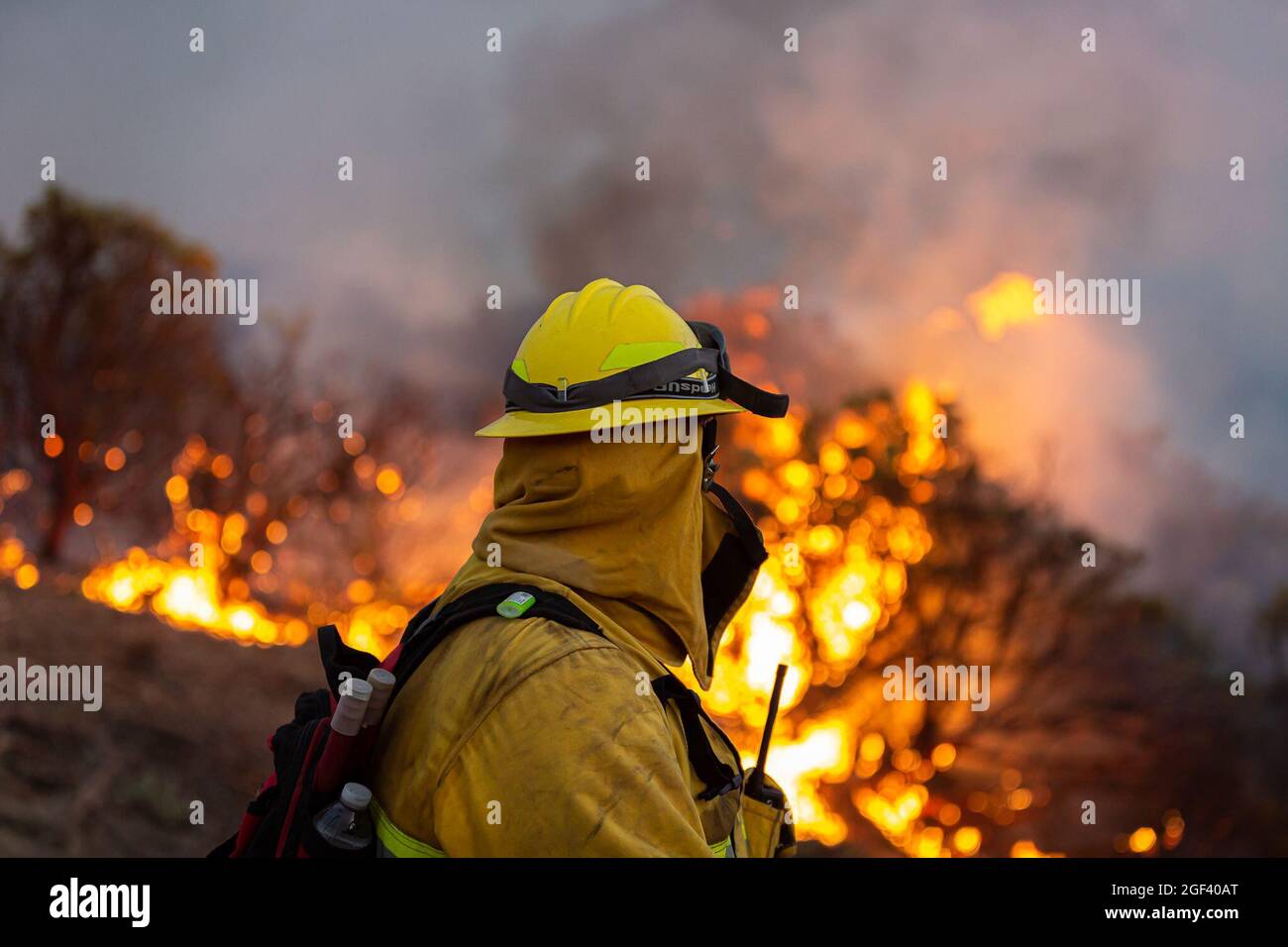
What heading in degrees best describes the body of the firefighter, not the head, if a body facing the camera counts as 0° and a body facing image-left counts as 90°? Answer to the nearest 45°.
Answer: approximately 270°

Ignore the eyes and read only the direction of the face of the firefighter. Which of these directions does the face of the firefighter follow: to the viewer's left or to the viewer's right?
to the viewer's right
